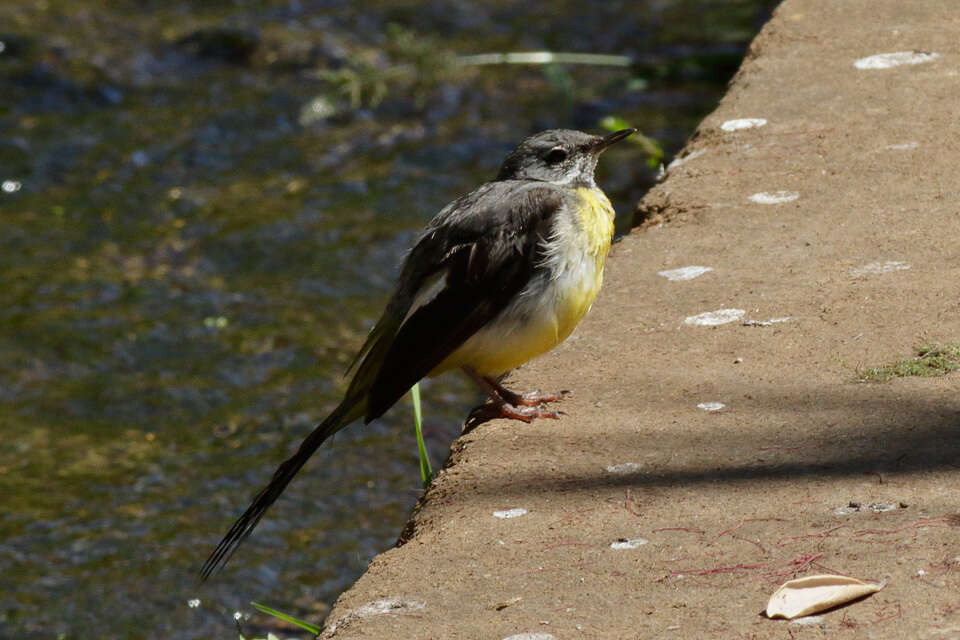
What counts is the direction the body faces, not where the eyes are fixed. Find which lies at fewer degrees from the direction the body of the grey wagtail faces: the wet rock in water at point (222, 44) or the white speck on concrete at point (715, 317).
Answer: the white speck on concrete

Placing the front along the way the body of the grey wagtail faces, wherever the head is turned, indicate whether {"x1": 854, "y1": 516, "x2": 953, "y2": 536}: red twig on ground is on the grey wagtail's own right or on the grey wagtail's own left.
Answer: on the grey wagtail's own right

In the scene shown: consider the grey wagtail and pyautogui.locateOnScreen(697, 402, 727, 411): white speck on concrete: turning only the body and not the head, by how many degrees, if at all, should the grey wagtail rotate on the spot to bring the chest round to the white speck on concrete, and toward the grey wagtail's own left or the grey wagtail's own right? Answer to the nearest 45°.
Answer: approximately 45° to the grey wagtail's own right

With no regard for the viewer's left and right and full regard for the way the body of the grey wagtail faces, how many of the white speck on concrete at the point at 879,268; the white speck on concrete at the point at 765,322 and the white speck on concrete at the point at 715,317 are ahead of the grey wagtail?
3

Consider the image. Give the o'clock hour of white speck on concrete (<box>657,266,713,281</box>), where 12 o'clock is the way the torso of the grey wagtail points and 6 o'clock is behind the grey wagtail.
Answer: The white speck on concrete is roughly at 11 o'clock from the grey wagtail.

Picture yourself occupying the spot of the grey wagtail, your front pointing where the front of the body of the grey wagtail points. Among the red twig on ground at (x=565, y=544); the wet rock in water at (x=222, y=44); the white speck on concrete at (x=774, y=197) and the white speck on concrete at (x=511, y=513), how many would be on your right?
2

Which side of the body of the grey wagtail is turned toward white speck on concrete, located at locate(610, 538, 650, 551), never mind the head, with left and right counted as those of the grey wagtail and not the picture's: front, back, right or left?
right

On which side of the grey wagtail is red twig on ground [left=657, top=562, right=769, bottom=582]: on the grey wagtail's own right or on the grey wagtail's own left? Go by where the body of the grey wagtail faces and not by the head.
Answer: on the grey wagtail's own right

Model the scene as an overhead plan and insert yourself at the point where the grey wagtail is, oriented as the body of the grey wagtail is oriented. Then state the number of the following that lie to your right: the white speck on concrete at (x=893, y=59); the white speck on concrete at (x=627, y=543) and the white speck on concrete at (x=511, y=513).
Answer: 2

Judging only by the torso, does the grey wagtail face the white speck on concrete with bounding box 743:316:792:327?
yes

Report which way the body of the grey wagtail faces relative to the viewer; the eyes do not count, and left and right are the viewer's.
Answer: facing to the right of the viewer
